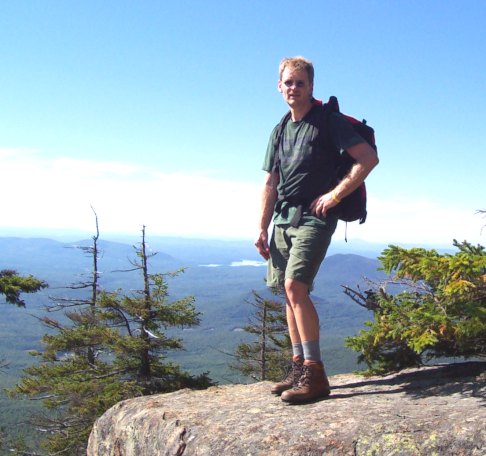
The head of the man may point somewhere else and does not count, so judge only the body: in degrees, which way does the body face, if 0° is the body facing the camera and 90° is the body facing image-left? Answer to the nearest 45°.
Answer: approximately 45°

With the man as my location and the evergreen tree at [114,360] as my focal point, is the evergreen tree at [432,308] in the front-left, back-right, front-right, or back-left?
back-right

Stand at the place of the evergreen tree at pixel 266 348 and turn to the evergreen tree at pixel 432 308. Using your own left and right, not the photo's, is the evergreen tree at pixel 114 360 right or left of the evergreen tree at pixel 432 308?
right

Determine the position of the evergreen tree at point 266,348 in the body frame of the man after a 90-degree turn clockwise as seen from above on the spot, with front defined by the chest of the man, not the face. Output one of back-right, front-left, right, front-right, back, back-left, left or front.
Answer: front-right

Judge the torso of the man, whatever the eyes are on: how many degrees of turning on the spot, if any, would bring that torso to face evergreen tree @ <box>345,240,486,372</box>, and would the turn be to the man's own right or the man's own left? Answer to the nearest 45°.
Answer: approximately 135° to the man's own left

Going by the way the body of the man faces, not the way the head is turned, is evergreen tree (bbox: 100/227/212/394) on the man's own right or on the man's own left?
on the man's own right
